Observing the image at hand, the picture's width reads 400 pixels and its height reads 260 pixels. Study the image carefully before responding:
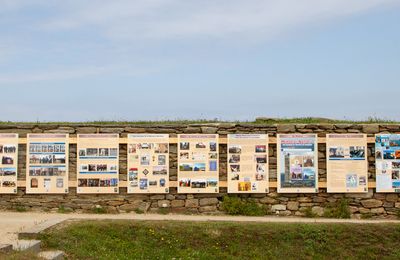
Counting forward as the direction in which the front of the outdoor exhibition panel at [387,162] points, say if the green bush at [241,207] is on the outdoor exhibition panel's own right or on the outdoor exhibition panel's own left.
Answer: on the outdoor exhibition panel's own right

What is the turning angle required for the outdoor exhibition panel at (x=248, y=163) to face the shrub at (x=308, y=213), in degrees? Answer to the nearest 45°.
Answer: approximately 90° to its left

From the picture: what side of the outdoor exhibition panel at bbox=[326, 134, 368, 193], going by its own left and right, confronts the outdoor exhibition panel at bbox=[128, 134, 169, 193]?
right

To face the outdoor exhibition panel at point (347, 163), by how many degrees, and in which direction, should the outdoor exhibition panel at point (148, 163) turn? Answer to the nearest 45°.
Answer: approximately 90° to its left

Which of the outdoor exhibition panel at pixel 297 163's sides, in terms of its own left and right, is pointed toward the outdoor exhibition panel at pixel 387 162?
left
